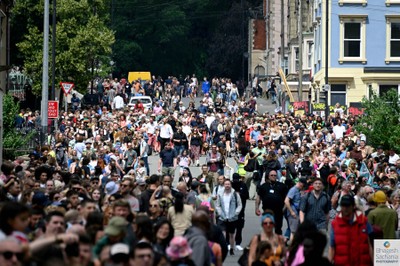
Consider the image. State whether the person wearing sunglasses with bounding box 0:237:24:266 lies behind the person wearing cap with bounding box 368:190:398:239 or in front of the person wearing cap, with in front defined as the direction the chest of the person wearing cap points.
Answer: behind

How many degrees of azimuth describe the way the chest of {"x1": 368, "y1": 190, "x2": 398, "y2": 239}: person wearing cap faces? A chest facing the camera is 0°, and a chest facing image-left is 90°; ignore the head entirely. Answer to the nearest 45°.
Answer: approximately 180°

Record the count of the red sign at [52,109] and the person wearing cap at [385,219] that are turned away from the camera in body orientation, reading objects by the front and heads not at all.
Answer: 1

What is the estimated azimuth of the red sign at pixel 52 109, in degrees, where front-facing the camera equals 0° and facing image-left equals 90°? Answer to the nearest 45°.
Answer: approximately 0°

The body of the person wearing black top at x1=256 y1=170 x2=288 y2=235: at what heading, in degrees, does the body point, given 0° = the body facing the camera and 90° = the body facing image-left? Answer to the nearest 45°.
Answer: approximately 0°
